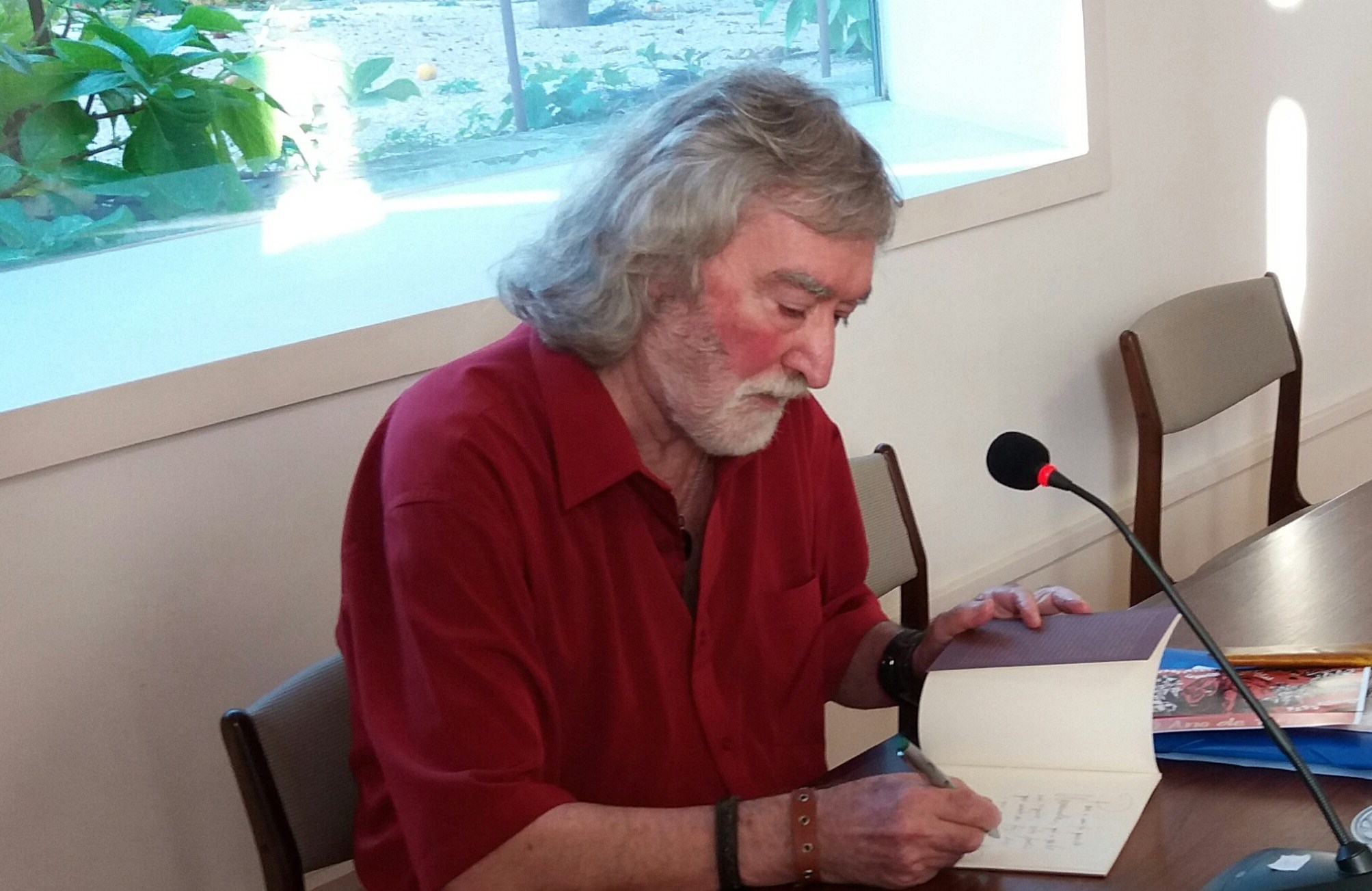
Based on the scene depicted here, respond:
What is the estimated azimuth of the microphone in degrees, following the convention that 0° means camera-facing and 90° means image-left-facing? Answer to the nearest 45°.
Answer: approximately 90°

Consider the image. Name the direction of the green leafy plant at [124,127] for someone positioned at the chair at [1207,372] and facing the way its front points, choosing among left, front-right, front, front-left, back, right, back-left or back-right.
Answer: right

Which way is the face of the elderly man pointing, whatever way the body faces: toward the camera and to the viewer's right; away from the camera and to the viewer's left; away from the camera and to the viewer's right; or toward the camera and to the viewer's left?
toward the camera and to the viewer's right

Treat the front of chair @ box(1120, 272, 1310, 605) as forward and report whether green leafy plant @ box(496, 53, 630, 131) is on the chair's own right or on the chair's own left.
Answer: on the chair's own right

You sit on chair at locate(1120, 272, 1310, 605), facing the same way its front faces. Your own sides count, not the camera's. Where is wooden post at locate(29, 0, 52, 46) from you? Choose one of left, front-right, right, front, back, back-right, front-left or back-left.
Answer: right

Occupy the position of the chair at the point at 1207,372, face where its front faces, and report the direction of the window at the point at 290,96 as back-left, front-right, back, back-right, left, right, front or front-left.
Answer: right

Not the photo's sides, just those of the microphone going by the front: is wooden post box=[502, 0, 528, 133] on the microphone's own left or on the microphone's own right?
on the microphone's own right

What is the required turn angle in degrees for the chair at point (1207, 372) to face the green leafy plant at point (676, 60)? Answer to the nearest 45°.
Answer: approximately 135° to its right

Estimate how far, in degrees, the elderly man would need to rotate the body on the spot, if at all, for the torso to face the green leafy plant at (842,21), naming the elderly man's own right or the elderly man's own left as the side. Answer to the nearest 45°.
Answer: approximately 135° to the elderly man's own left

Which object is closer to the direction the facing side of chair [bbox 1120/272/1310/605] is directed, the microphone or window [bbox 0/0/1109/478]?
the microphone

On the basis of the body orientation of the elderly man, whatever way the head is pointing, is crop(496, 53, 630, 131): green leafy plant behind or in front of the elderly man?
behind

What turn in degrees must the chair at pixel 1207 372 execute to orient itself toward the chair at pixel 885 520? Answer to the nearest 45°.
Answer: approximately 90° to its right
